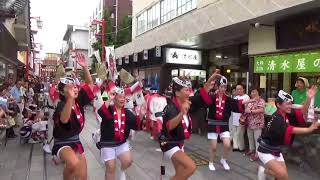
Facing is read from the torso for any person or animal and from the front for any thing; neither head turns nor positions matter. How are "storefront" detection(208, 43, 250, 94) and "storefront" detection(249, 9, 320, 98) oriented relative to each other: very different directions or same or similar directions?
same or similar directions

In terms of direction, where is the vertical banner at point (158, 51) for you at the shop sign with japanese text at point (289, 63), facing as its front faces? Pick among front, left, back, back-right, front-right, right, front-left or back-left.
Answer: right

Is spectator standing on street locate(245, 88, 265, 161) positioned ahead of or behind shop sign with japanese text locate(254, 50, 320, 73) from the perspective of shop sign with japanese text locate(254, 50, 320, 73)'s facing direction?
ahead

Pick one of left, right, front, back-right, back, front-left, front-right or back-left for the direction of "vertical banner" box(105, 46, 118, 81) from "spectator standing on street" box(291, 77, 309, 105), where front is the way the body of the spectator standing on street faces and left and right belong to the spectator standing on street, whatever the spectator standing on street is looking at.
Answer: front-right

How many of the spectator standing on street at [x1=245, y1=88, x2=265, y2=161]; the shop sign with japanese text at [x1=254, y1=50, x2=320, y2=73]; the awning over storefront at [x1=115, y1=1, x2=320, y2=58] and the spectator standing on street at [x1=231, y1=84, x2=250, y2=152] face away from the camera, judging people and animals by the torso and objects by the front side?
0

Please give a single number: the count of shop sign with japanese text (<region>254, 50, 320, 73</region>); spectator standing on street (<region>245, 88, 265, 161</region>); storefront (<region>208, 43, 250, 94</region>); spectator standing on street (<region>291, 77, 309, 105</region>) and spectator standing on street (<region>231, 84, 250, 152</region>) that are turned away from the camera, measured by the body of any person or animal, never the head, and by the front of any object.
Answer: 0
